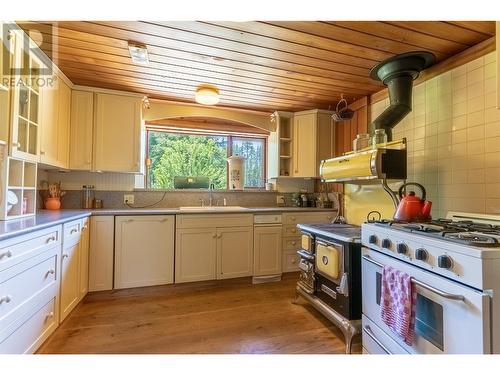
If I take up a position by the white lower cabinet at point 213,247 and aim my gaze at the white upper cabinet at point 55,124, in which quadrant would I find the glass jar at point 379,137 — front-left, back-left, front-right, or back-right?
back-left

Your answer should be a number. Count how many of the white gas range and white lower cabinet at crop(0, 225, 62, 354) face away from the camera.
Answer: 0

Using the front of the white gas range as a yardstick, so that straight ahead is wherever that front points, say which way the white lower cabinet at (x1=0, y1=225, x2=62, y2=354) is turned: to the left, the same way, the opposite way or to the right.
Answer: the opposite way

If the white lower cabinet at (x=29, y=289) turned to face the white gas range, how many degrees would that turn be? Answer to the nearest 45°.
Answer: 0° — it already faces it

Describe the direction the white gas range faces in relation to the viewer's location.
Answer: facing the viewer and to the left of the viewer

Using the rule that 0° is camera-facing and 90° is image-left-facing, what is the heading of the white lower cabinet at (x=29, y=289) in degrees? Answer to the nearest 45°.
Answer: approximately 315°

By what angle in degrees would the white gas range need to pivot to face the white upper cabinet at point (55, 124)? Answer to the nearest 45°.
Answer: approximately 45° to its right

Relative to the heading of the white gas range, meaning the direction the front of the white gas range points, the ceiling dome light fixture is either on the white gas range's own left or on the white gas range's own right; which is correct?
on the white gas range's own right
